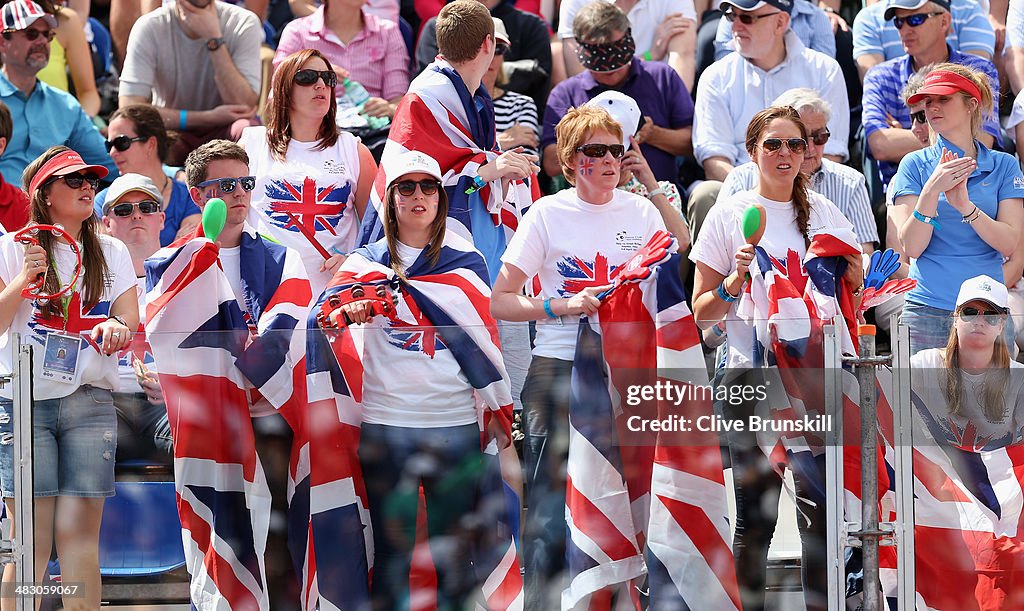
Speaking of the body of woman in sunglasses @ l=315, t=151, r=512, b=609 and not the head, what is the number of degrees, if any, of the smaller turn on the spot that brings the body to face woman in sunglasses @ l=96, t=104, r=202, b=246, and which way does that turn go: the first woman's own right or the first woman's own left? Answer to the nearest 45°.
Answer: approximately 135° to the first woman's own right

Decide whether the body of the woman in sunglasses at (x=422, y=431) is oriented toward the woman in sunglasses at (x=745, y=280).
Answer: no

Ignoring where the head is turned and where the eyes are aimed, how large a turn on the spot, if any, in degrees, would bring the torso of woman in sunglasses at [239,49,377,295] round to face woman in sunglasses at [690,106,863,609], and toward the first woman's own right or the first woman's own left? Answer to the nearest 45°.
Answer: approximately 45° to the first woman's own left

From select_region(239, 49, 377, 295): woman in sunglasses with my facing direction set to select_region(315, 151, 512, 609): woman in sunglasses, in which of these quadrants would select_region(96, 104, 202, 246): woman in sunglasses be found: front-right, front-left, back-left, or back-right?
back-right

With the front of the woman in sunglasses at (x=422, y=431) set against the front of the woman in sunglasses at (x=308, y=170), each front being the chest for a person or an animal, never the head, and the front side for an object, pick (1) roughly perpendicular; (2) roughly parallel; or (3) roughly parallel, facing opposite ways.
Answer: roughly parallel

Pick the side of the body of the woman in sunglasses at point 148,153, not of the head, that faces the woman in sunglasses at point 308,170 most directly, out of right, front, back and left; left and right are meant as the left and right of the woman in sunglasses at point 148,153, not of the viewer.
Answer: left

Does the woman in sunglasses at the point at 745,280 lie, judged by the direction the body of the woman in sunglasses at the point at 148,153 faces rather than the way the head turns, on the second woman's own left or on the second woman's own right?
on the second woman's own left

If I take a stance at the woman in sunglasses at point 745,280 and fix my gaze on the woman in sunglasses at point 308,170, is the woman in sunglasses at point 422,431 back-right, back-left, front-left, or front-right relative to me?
front-left

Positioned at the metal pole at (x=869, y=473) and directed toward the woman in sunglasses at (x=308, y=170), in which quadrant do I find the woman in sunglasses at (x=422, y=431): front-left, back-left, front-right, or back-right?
front-left

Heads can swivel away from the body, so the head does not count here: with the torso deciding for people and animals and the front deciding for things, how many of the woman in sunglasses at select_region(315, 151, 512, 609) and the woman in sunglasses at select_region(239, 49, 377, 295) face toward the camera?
2

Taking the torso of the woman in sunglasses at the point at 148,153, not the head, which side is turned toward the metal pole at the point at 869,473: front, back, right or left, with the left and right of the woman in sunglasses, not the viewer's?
left

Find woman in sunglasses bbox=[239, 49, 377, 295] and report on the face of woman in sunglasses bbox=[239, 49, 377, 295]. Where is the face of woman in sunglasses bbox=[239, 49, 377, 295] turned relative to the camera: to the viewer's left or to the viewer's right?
to the viewer's right

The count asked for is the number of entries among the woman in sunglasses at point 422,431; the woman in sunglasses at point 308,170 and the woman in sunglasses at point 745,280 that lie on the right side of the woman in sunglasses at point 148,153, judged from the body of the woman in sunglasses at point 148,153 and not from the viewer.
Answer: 0

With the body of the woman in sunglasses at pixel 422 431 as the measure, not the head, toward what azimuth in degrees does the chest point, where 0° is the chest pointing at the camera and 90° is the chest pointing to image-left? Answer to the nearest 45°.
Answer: approximately 0°

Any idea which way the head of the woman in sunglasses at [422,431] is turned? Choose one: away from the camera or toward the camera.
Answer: toward the camera

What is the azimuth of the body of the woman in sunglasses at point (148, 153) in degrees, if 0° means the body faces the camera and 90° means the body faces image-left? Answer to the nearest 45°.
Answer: approximately 45°
